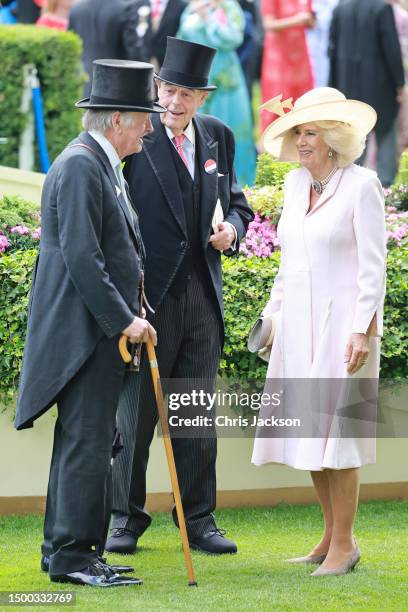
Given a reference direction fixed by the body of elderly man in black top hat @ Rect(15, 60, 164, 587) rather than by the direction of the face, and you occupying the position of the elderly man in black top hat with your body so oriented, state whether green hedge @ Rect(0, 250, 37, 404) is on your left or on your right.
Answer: on your left

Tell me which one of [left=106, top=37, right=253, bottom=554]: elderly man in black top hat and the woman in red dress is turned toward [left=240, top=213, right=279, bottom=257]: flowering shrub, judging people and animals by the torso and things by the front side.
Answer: the woman in red dress

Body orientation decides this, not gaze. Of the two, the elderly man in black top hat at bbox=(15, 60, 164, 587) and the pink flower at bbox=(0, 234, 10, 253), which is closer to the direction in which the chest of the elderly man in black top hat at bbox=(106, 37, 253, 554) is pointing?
the elderly man in black top hat

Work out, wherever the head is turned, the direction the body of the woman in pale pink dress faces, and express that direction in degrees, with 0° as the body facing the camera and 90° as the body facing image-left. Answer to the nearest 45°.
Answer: approximately 45°

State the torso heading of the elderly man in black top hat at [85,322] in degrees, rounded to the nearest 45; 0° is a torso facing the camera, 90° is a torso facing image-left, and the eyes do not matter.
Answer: approximately 270°

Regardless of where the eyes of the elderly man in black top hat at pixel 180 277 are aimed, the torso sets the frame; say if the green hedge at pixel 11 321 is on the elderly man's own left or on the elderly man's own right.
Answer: on the elderly man's own right

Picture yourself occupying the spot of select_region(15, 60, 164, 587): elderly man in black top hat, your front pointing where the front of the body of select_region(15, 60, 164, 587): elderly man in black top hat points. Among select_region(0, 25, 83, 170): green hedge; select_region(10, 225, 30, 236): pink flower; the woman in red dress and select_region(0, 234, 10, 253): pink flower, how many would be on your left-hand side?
4

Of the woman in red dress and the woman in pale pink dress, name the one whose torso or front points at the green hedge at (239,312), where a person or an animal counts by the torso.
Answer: the woman in red dress

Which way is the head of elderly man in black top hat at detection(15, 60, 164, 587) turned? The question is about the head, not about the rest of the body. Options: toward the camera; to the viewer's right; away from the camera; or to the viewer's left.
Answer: to the viewer's right

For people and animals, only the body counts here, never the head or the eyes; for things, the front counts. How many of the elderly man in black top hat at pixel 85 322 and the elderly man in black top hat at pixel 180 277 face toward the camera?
1

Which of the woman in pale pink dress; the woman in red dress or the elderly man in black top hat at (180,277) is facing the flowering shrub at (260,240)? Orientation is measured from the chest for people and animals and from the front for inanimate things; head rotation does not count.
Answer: the woman in red dress
